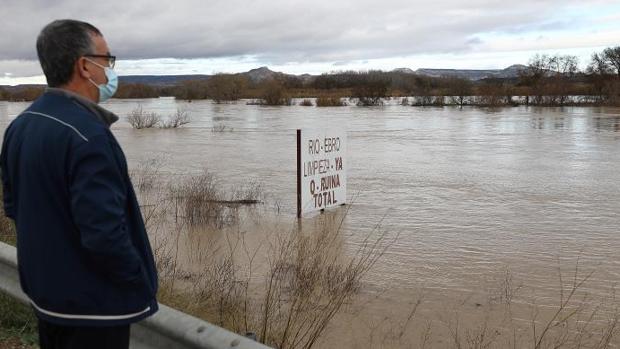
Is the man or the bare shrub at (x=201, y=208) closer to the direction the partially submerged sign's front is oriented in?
the man

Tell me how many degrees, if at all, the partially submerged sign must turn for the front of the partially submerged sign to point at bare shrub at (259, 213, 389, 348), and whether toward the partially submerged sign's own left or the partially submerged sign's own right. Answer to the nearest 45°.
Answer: approximately 45° to the partially submerged sign's own right

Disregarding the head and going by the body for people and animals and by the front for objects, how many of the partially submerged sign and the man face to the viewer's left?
0

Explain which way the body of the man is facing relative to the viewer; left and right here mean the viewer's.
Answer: facing away from the viewer and to the right of the viewer

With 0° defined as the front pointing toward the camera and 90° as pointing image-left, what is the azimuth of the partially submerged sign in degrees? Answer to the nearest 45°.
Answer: approximately 315°

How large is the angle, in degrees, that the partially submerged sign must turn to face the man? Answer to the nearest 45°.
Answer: approximately 45° to its right

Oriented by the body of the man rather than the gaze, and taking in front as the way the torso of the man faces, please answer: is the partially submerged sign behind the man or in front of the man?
in front

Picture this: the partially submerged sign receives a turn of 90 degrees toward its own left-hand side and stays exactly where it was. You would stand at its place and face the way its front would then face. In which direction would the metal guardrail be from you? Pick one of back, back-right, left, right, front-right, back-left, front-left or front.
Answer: back-right
